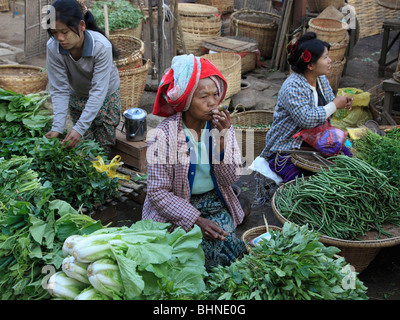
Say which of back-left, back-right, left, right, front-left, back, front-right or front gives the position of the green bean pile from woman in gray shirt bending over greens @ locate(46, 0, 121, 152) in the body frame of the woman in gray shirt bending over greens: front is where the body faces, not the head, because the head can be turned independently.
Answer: left

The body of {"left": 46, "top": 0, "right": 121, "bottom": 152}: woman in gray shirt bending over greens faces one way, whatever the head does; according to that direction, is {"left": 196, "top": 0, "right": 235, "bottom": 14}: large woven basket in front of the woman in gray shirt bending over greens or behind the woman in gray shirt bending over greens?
behind

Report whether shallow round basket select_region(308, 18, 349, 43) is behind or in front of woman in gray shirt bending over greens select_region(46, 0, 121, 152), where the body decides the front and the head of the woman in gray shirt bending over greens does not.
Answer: behind

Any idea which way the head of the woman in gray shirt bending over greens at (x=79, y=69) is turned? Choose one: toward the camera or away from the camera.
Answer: toward the camera

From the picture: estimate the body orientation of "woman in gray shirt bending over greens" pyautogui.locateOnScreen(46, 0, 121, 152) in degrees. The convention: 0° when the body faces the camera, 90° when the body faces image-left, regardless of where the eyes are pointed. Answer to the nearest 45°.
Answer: approximately 45°

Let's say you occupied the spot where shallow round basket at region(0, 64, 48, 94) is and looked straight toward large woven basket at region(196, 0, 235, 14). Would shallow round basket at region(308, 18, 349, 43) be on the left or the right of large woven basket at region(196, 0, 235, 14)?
right

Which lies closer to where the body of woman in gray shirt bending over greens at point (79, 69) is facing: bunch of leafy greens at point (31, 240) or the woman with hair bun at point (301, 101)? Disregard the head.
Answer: the bunch of leafy greens

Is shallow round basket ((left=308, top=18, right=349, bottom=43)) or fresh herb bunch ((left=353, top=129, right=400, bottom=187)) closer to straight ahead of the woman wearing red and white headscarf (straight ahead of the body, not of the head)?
the fresh herb bunch
